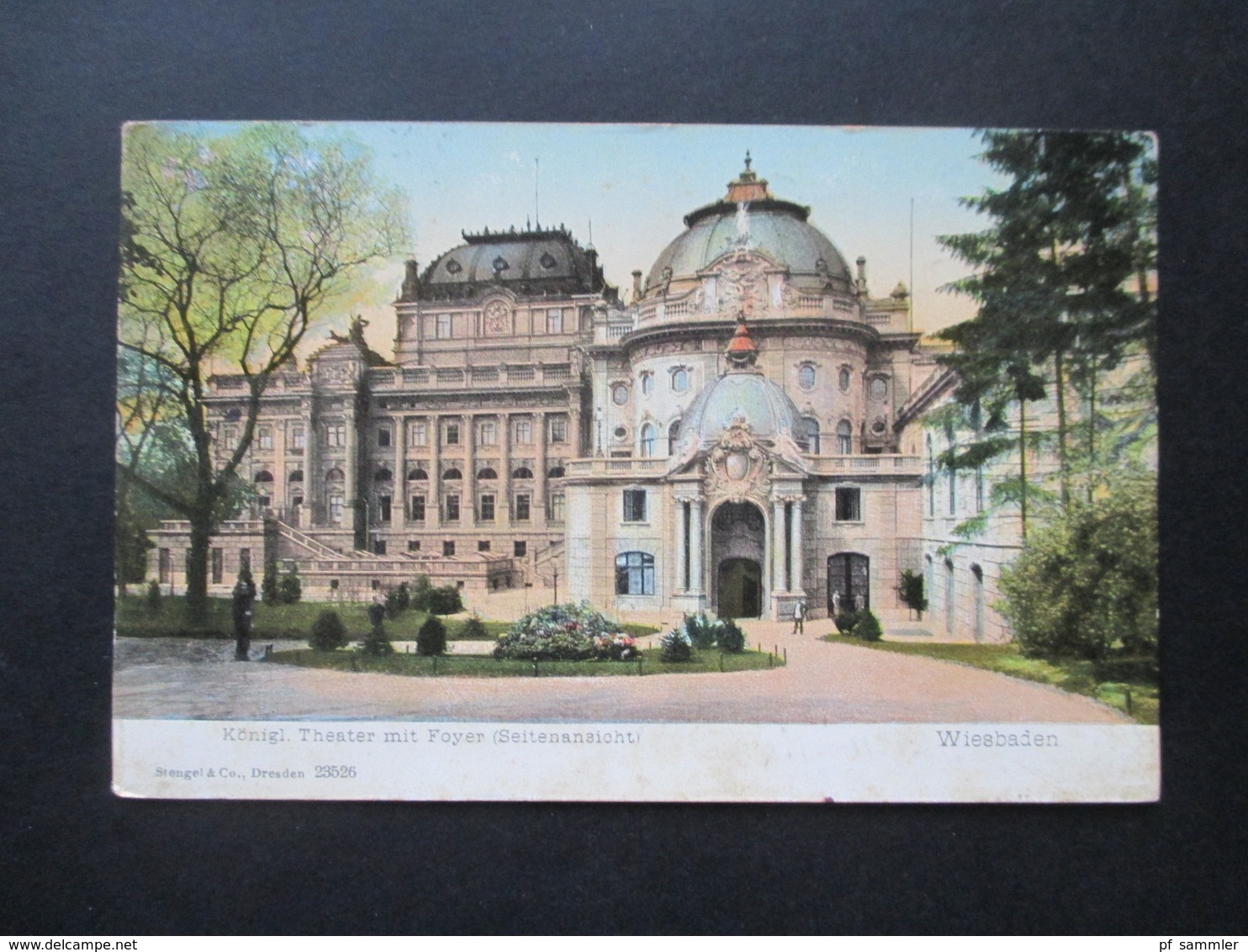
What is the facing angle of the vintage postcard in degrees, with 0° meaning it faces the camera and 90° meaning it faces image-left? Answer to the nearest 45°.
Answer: approximately 0°
